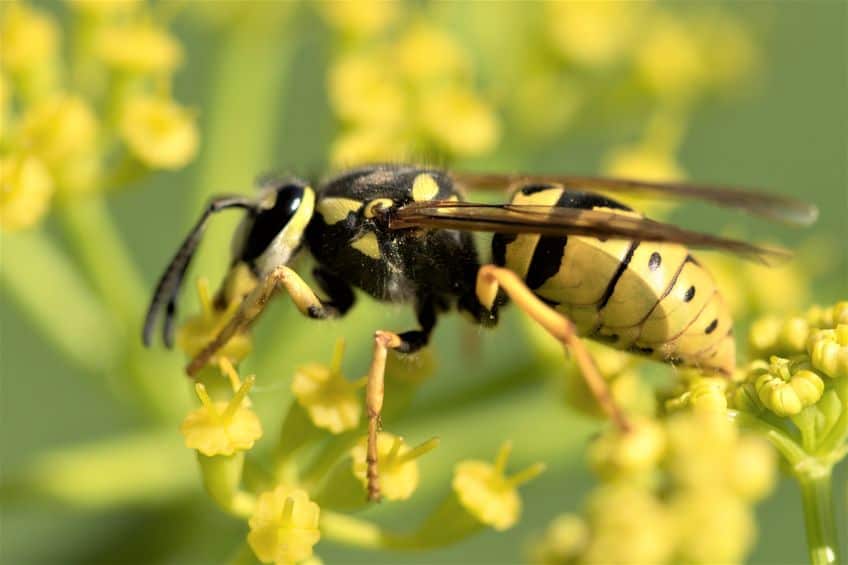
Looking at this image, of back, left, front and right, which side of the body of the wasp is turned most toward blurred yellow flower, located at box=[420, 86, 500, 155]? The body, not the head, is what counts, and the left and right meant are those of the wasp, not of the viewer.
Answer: right

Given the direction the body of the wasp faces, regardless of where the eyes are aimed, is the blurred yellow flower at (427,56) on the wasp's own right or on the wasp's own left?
on the wasp's own right

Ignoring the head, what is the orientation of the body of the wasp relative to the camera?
to the viewer's left

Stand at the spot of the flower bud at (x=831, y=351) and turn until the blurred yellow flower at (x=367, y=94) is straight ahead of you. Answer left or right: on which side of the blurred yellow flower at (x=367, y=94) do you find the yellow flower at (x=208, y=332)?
left

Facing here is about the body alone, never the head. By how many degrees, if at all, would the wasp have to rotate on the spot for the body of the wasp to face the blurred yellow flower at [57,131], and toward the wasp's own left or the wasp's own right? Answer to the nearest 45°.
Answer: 0° — it already faces it

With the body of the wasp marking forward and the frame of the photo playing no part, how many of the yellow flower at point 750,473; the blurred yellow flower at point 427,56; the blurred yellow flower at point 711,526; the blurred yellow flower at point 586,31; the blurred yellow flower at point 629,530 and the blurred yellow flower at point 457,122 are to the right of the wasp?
3

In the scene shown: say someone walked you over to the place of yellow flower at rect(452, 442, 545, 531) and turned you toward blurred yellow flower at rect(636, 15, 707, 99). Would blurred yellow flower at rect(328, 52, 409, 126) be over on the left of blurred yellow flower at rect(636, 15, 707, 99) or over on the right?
left

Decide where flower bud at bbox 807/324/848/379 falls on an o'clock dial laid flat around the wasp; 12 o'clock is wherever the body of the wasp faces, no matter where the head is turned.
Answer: The flower bud is roughly at 7 o'clock from the wasp.

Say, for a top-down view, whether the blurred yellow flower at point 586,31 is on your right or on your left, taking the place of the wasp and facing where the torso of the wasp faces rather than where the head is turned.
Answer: on your right

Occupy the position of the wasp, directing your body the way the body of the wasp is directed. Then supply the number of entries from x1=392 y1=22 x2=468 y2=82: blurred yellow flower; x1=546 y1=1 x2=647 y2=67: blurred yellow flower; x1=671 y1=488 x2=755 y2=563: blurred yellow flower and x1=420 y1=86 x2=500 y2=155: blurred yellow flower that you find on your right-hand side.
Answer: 3
